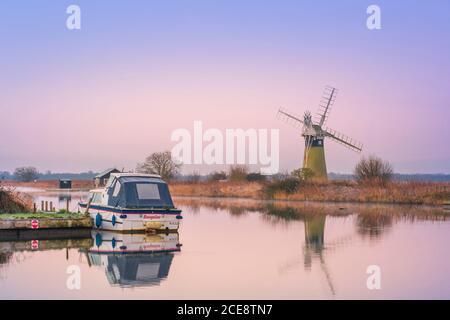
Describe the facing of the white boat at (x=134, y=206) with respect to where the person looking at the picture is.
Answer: facing away from the viewer and to the left of the viewer
